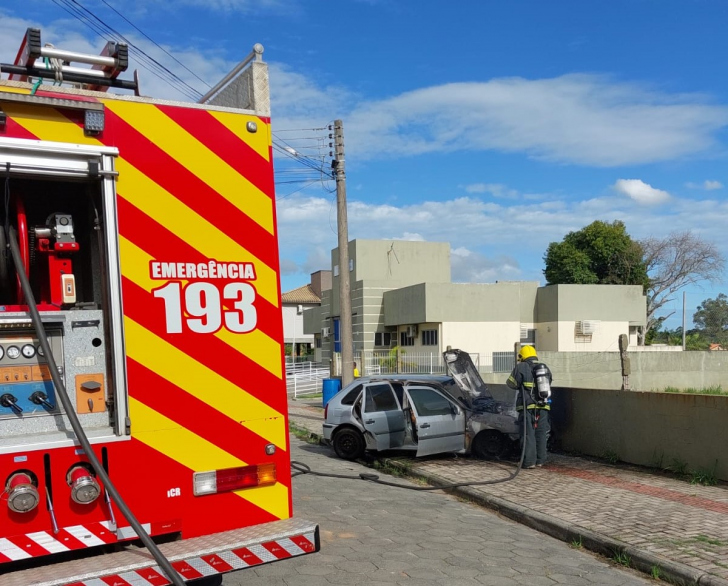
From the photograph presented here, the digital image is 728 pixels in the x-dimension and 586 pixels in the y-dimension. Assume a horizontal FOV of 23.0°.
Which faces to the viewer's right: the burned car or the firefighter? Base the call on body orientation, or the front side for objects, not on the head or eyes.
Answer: the burned car

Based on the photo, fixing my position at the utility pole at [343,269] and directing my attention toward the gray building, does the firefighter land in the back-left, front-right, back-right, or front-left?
back-right

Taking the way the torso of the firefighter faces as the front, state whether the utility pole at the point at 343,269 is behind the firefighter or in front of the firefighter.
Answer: in front

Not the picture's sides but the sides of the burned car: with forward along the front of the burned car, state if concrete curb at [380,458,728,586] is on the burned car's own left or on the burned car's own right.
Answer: on the burned car's own right

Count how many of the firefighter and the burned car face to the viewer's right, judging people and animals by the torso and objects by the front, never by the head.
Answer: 1

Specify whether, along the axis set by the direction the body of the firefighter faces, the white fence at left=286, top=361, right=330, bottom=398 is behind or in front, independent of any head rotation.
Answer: in front

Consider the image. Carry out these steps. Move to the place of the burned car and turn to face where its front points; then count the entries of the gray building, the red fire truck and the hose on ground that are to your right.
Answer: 2

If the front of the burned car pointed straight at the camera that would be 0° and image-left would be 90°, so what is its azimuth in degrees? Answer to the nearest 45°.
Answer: approximately 270°

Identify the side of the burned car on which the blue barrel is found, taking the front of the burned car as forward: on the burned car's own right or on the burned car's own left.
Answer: on the burned car's own left

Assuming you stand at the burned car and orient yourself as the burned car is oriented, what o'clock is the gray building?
The gray building is roughly at 9 o'clock from the burned car.

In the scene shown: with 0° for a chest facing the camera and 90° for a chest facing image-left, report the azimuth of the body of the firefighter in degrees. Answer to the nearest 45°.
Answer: approximately 135°
